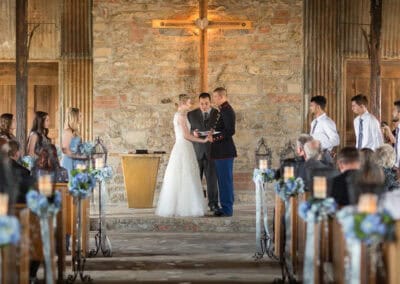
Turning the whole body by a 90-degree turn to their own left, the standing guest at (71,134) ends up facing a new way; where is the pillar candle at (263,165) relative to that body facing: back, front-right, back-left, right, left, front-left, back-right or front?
back-right

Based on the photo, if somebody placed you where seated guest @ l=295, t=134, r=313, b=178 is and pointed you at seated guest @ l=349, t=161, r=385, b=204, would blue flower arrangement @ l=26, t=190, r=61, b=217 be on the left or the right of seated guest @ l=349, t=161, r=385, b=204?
right

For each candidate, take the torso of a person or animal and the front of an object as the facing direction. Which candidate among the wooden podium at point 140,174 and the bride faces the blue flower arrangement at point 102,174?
the wooden podium

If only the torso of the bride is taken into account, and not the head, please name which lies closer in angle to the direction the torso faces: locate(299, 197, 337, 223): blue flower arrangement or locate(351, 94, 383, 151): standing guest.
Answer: the standing guest

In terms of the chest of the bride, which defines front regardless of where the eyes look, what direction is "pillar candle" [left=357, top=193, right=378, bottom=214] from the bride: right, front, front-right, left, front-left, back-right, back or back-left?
right

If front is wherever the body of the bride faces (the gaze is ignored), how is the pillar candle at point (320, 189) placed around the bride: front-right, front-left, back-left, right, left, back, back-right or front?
right

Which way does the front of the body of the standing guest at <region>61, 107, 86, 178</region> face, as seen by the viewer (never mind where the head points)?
to the viewer's right

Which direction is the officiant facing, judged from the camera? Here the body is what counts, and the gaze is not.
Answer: toward the camera

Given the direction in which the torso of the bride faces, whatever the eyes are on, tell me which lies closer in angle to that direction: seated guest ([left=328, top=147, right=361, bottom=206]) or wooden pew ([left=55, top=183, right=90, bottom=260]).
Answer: the seated guest

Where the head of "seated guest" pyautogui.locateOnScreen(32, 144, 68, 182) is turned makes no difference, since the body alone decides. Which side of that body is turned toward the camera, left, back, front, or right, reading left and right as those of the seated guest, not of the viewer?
back

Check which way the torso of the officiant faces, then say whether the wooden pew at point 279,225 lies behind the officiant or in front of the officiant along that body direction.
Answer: in front

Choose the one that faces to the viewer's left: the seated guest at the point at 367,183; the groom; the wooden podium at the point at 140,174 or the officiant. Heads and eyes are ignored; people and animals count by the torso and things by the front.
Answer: the groom
